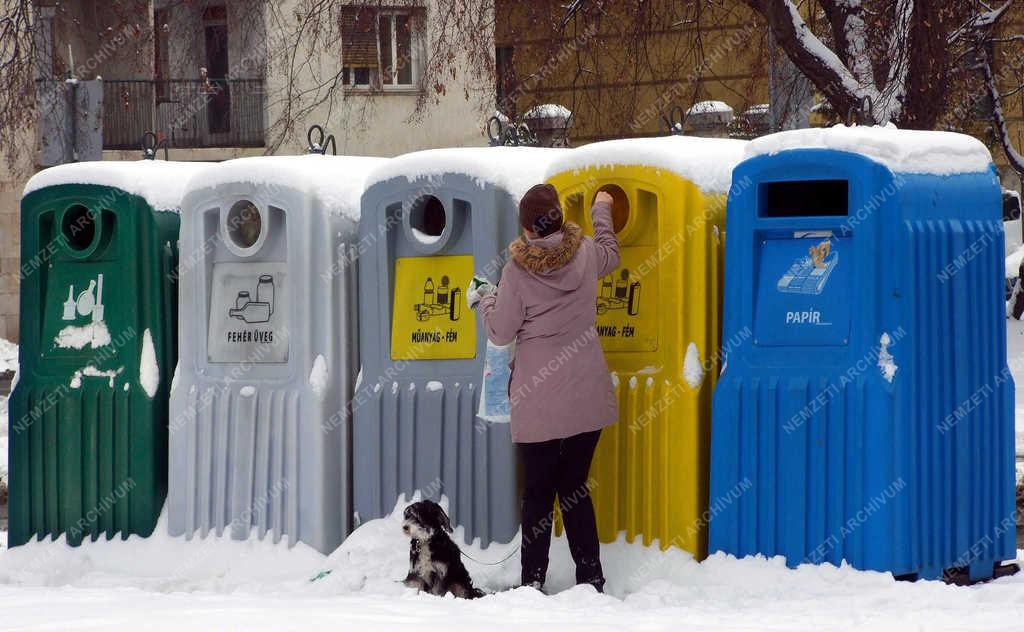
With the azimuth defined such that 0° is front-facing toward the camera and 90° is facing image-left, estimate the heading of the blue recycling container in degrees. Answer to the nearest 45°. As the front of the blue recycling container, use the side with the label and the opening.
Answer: approximately 45°

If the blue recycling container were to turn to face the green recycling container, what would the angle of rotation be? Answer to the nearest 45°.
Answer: approximately 45° to its right

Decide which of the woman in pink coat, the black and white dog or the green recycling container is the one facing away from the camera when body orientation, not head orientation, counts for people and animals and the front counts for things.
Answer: the woman in pink coat

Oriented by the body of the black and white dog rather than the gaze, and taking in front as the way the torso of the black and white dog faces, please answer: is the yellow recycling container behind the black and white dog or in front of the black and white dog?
behind

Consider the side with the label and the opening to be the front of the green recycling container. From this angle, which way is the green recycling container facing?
toward the camera

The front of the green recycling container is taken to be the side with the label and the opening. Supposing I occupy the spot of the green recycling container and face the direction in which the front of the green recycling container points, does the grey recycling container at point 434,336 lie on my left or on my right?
on my left

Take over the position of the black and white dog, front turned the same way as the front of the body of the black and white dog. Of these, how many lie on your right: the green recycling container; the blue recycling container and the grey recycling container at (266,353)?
2

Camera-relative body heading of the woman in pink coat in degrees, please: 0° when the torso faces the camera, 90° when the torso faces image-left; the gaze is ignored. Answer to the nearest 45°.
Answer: approximately 180°

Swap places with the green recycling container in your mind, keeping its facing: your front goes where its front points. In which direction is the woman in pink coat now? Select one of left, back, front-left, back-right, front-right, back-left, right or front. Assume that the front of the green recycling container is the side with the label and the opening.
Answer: front-left

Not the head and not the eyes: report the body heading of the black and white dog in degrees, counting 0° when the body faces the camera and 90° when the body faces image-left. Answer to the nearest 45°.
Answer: approximately 45°

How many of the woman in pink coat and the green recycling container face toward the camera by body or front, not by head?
1

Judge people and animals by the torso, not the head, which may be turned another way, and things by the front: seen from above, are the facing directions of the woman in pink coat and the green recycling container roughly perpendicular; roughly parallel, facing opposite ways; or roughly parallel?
roughly parallel, facing opposite ways

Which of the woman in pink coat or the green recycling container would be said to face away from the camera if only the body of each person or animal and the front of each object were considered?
the woman in pink coat

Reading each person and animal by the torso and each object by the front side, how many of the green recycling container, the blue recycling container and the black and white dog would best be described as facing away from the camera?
0
